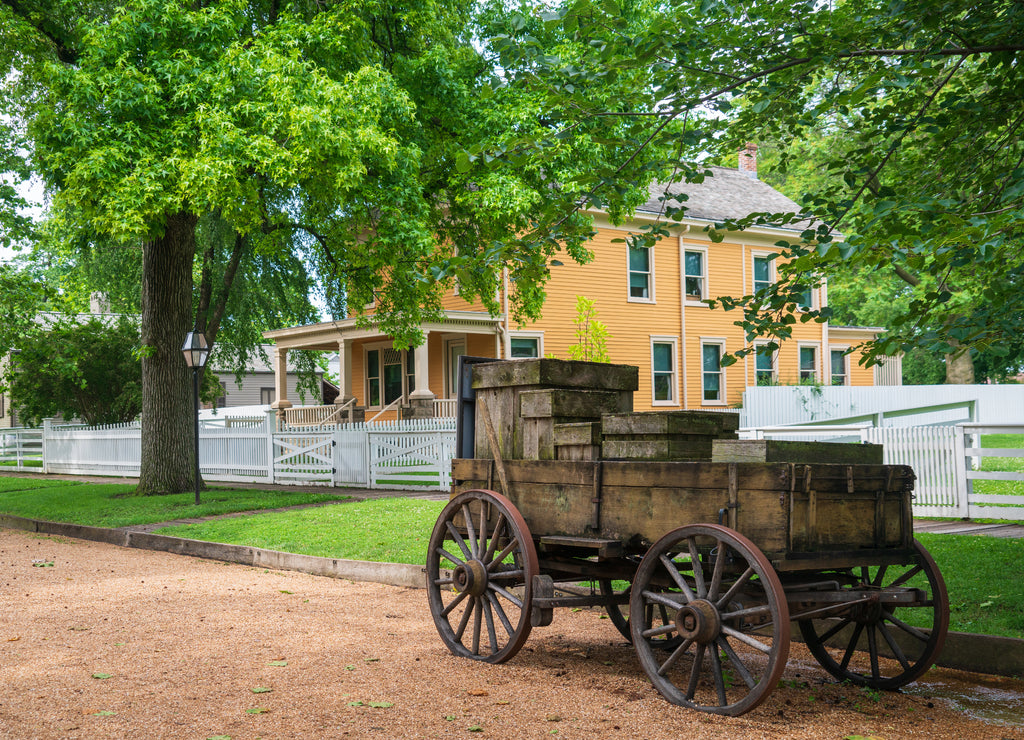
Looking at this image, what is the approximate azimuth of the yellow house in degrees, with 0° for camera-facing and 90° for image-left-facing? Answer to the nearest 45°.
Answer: approximately 45°

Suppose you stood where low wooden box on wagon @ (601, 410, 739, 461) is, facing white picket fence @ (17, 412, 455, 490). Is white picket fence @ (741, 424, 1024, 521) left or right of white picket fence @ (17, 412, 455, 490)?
right

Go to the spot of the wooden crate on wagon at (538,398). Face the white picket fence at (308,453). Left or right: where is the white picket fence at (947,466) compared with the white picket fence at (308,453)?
right
